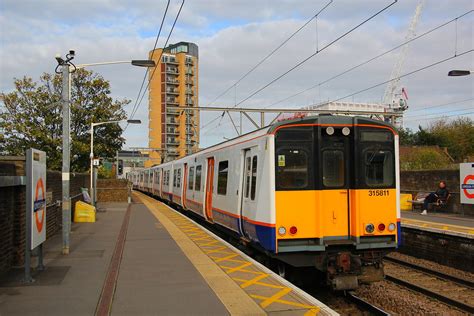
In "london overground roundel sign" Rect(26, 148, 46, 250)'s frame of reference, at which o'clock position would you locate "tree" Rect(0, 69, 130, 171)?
The tree is roughly at 9 o'clock from the london overground roundel sign.

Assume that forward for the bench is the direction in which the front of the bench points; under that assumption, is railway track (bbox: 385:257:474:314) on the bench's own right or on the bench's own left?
on the bench's own left

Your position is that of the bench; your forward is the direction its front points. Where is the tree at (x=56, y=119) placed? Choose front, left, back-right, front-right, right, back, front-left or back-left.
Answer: front-right

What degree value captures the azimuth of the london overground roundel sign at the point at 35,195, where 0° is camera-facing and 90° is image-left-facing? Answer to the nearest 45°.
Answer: approximately 270°

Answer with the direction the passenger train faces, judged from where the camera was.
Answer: facing the viewer and to the right of the viewer

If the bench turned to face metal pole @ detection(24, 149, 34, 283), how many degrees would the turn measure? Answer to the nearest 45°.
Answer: approximately 45° to its left

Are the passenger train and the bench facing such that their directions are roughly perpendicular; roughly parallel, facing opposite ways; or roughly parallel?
roughly perpendicular

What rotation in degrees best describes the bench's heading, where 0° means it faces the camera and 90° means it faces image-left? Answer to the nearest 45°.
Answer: approximately 45°

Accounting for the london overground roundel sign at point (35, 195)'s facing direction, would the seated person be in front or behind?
in front

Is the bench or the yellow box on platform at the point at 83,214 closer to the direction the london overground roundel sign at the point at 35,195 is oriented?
the bench

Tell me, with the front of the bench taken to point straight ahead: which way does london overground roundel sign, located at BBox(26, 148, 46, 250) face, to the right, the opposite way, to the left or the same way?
the opposite way

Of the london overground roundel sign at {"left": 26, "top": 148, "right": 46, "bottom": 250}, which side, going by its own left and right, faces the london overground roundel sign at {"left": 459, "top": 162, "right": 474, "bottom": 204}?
front

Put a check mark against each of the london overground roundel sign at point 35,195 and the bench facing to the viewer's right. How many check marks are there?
1

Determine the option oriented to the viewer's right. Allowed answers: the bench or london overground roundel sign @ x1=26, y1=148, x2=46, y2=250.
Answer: the london overground roundel sign
